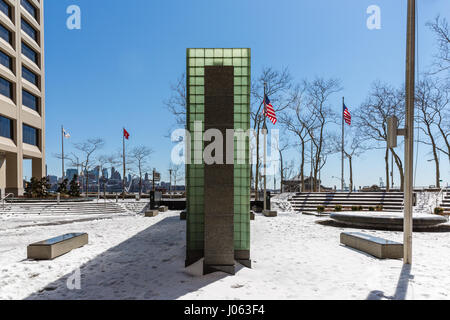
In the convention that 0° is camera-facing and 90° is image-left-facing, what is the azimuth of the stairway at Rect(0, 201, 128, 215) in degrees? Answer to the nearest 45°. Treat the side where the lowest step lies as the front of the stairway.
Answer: approximately 0°

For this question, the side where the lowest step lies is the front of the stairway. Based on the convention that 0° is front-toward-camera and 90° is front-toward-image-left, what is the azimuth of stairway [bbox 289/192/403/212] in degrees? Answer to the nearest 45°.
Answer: approximately 0°

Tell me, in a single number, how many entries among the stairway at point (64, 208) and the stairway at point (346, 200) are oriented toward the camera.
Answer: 2

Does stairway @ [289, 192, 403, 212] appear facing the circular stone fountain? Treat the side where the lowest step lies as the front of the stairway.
yes

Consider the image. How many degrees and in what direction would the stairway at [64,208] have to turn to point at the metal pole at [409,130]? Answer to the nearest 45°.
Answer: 0° — it already faces it
